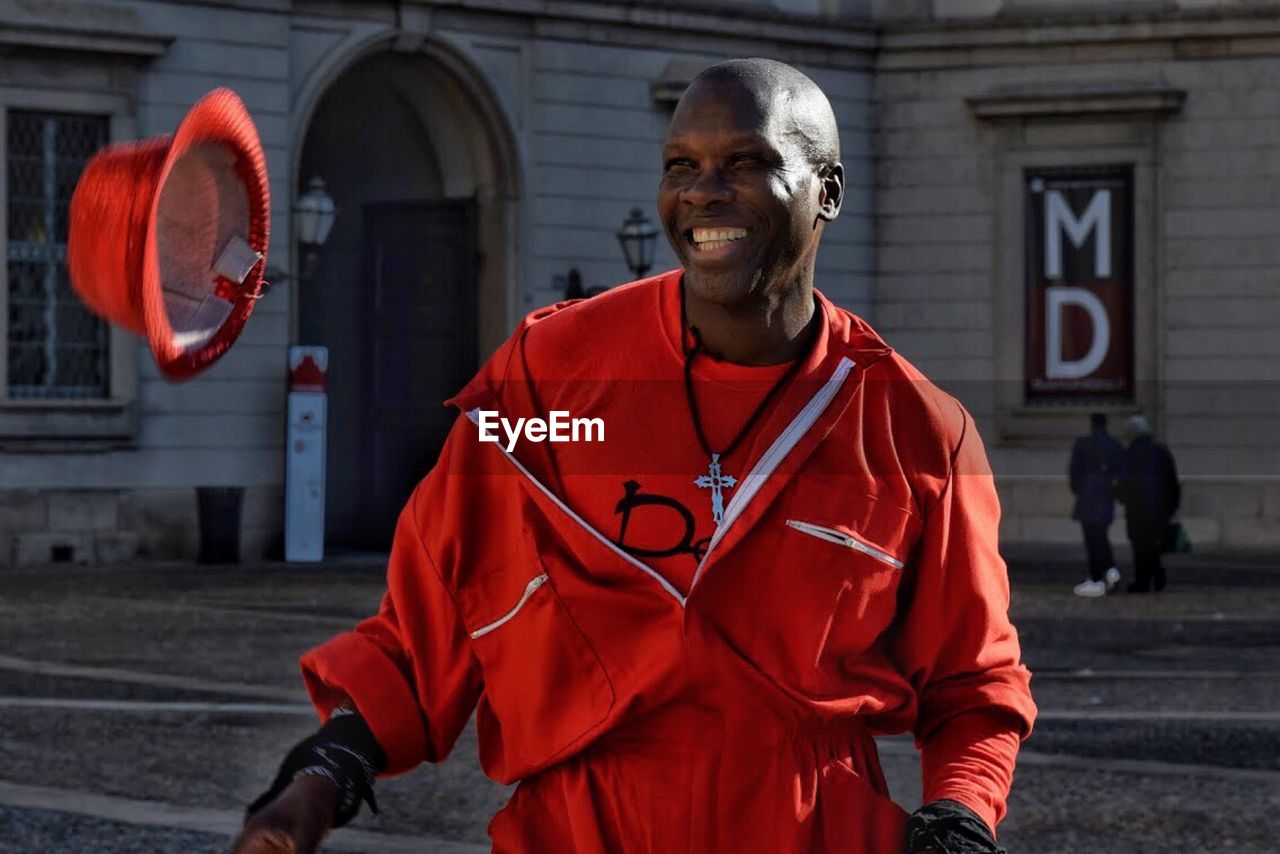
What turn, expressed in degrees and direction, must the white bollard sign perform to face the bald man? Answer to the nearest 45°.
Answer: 0° — it already faces them

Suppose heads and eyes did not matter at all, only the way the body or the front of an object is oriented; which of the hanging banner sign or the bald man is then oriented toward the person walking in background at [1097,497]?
the hanging banner sign

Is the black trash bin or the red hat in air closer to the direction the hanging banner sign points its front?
the red hat in air

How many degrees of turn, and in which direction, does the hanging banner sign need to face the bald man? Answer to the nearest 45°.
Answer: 0° — it already faces them

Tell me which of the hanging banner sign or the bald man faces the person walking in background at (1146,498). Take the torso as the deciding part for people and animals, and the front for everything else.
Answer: the hanging banner sign

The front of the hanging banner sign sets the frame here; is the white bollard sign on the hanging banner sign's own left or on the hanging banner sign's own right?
on the hanging banner sign's own right

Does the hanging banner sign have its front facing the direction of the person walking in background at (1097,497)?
yes

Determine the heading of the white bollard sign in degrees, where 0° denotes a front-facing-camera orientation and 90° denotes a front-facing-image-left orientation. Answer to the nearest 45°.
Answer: approximately 0°

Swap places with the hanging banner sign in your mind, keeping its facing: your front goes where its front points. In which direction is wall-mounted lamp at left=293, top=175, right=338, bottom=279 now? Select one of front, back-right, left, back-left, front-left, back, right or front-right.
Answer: front-right

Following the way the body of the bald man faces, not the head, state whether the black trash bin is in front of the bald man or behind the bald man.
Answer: behind

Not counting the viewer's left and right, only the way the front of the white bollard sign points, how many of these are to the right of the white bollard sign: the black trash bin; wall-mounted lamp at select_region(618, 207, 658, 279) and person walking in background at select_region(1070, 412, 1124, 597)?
1

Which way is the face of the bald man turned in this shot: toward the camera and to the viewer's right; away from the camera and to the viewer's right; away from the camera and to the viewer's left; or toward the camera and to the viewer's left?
toward the camera and to the viewer's left
